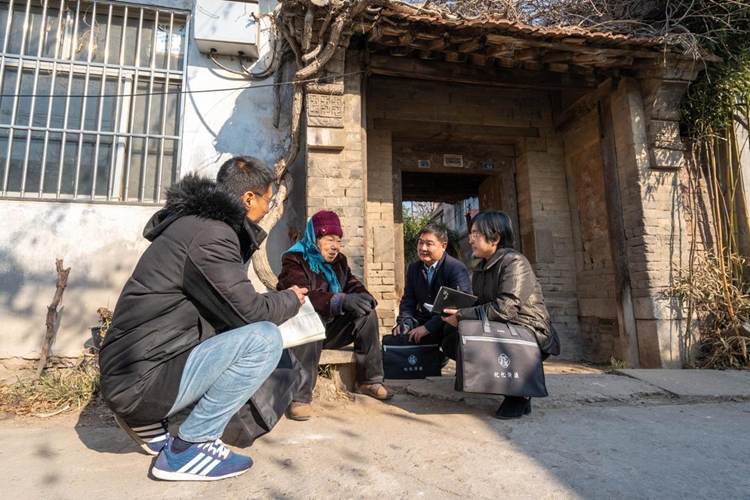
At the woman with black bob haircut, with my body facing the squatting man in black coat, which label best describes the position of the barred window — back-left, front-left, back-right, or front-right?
front-right

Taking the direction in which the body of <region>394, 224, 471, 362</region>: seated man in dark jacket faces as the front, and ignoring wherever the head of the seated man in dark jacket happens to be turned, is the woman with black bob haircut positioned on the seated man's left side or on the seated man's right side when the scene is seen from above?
on the seated man's left side

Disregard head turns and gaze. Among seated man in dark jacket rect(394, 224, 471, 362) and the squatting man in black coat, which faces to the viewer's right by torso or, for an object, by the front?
the squatting man in black coat

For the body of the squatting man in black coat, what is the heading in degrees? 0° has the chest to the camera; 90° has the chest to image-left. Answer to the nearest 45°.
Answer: approximately 270°

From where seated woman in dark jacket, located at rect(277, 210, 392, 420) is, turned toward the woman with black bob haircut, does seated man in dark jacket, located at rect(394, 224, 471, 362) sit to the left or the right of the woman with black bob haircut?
left

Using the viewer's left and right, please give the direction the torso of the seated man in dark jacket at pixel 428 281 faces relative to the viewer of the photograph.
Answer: facing the viewer and to the left of the viewer

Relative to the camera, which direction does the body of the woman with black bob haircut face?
to the viewer's left

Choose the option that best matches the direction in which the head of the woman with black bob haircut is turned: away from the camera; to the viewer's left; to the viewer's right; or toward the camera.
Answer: to the viewer's left

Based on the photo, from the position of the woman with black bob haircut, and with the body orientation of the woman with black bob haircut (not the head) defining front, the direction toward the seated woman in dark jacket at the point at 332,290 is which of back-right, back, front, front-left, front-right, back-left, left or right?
front

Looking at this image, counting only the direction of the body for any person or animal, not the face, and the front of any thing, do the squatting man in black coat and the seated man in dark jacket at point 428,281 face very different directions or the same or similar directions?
very different directions

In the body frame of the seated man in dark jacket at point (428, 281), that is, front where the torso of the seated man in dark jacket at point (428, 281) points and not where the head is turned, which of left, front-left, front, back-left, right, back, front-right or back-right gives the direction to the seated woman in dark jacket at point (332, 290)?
front

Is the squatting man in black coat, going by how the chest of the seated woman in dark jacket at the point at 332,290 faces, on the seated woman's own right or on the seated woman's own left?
on the seated woman's own right

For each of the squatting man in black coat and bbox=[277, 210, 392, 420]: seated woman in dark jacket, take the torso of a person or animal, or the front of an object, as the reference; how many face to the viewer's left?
0
